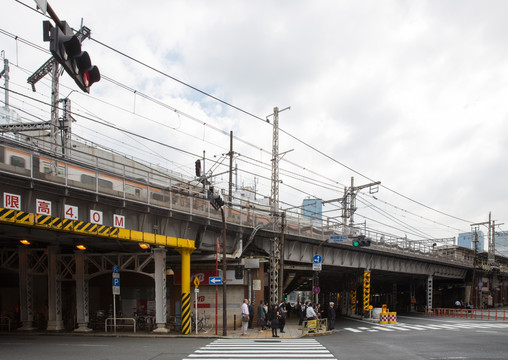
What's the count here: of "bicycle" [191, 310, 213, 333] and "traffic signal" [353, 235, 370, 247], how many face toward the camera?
1

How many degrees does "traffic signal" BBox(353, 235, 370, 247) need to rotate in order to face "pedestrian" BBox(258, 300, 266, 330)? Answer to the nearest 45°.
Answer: approximately 45° to its right

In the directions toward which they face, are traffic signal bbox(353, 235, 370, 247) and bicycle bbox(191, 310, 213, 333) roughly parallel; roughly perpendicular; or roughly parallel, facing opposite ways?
roughly perpendicular

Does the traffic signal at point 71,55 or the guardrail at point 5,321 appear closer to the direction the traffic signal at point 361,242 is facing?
the traffic signal

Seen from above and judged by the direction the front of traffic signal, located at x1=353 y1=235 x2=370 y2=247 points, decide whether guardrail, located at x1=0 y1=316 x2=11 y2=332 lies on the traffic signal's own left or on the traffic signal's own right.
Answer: on the traffic signal's own right
